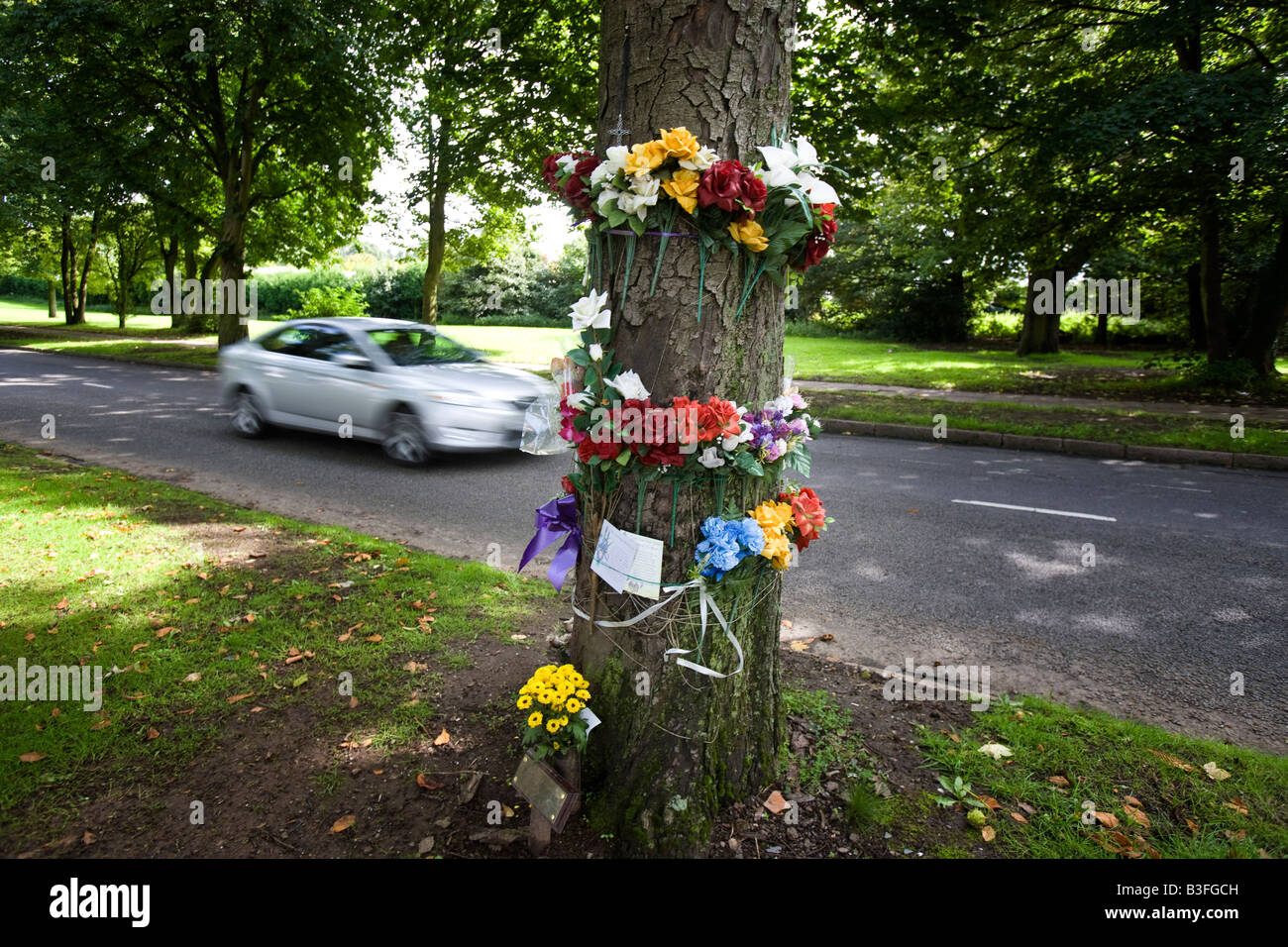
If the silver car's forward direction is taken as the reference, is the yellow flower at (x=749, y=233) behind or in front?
in front

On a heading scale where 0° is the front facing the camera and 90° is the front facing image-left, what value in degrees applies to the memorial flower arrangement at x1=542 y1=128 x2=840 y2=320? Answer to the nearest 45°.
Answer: approximately 0°

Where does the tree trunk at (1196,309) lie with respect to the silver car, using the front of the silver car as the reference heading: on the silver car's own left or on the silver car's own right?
on the silver car's own left

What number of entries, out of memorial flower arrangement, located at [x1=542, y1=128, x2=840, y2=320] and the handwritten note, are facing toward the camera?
2

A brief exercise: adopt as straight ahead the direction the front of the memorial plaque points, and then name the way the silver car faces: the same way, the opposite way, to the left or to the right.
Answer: to the left

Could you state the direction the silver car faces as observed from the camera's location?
facing the viewer and to the right of the viewer
